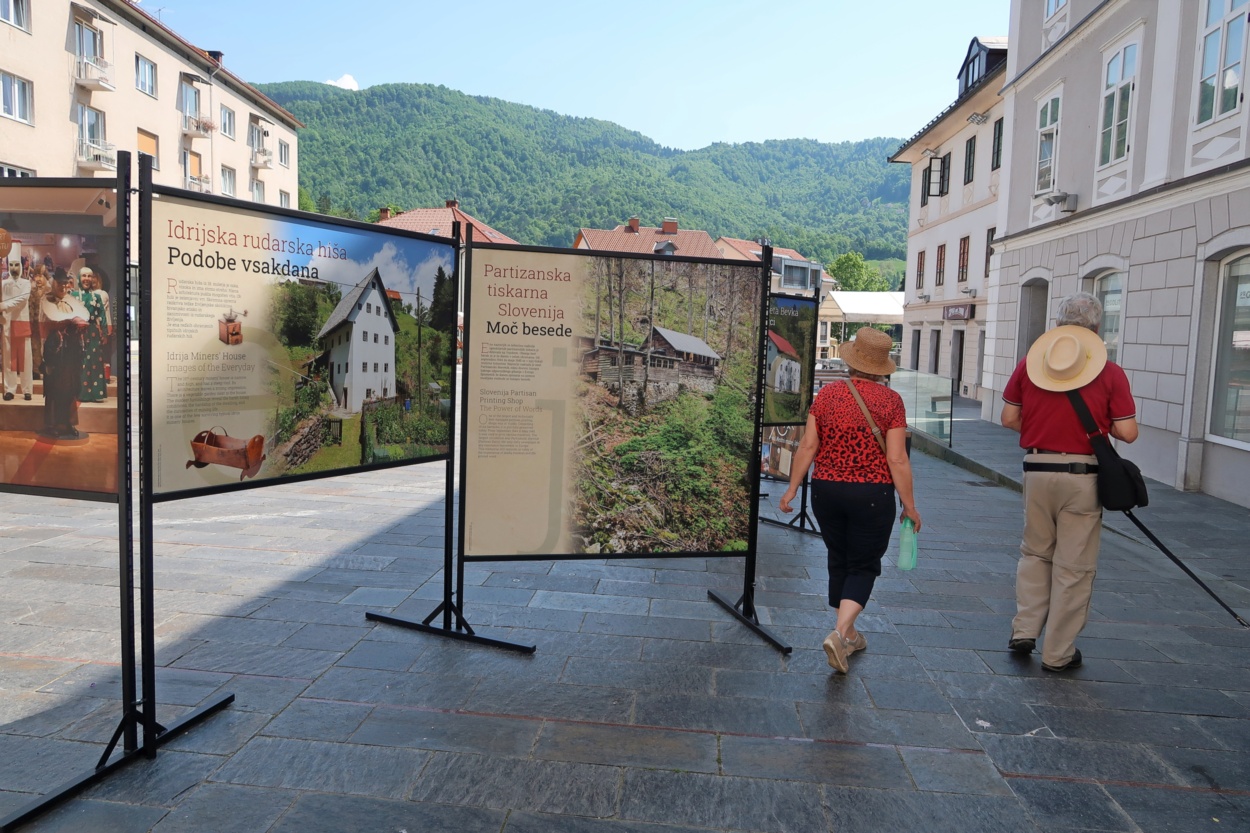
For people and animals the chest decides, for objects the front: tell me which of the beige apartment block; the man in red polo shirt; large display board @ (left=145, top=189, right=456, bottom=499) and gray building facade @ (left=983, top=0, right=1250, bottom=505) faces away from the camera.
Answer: the man in red polo shirt

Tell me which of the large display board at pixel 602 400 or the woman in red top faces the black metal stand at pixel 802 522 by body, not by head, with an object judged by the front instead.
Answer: the woman in red top

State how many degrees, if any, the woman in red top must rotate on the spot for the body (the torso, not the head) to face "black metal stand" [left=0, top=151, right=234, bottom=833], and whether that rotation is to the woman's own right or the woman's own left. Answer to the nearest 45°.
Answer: approximately 135° to the woman's own left

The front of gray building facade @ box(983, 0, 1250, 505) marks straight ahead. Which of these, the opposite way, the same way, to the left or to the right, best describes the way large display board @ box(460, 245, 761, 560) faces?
to the left

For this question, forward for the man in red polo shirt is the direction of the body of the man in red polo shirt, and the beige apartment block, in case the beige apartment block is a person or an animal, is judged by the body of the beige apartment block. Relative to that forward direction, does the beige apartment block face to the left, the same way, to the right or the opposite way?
to the right

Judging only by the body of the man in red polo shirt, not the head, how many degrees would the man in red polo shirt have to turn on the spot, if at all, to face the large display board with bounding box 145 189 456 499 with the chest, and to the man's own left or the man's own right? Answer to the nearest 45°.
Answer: approximately 135° to the man's own left

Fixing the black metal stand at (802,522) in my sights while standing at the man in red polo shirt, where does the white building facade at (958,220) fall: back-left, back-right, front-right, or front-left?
front-right

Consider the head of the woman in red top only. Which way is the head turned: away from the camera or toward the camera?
away from the camera

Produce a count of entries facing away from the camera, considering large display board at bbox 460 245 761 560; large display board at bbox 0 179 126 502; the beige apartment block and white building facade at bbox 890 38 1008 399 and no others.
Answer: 0

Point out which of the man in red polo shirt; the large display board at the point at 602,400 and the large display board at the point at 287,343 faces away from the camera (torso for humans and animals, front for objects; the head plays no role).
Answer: the man in red polo shirt

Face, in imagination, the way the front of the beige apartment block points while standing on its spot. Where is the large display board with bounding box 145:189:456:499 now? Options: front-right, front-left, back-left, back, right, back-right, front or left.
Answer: front-right

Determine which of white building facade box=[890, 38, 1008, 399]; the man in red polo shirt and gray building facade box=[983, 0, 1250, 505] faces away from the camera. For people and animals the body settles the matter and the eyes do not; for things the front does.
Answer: the man in red polo shirt

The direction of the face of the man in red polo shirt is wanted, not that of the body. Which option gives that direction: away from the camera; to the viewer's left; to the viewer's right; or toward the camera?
away from the camera

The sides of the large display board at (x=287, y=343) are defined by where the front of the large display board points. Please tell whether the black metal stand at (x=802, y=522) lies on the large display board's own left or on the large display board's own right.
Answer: on the large display board's own left

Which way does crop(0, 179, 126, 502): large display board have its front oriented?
toward the camera

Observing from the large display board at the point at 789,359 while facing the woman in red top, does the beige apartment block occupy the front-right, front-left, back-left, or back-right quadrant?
back-right

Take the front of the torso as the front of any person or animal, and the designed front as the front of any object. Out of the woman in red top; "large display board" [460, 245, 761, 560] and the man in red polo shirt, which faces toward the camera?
the large display board
